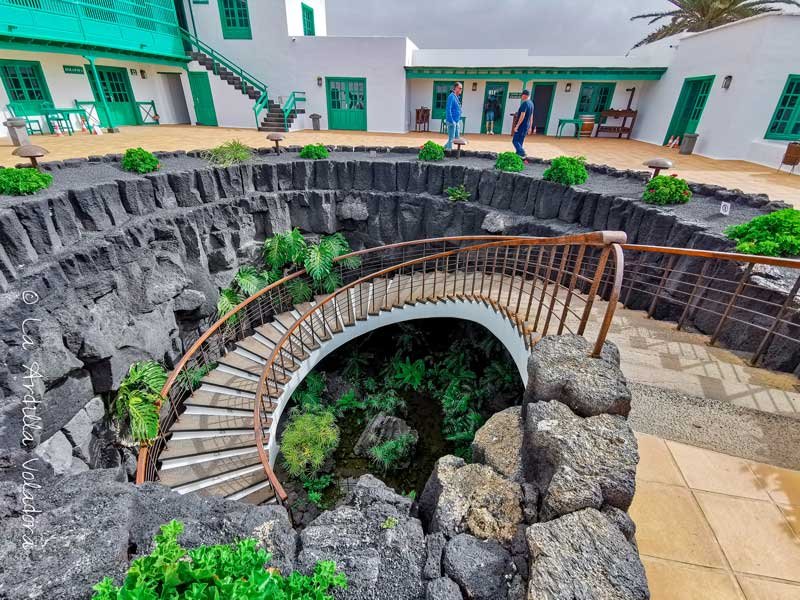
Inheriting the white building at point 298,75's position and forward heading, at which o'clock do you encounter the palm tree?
The palm tree is roughly at 9 o'clock from the white building.

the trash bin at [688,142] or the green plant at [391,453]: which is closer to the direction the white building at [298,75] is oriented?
the green plant

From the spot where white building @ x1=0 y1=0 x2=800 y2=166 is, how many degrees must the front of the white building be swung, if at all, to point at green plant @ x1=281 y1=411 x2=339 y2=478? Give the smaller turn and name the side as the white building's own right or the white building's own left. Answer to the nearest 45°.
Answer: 0° — it already faces it

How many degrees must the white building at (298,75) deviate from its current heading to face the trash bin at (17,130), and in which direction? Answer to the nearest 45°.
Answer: approximately 45° to its right

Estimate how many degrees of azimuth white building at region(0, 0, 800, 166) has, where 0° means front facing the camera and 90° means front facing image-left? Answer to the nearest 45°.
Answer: approximately 0°

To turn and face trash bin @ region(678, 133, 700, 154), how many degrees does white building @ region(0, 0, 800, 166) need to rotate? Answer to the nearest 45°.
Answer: approximately 90° to its left

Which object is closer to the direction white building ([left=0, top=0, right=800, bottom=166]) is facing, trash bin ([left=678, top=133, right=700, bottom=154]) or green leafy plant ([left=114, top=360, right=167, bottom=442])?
the green leafy plant

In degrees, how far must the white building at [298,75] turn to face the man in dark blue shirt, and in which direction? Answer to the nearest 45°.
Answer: approximately 45° to its left

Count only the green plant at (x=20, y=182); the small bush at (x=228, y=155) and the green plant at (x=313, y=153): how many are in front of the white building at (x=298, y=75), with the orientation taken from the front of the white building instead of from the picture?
3

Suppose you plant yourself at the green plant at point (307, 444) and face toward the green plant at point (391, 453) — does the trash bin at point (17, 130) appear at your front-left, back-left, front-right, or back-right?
back-left

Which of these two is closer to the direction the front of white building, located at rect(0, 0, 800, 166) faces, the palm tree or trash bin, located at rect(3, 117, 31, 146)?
the trash bin

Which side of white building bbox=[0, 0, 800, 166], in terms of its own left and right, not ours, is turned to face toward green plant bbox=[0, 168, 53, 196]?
front

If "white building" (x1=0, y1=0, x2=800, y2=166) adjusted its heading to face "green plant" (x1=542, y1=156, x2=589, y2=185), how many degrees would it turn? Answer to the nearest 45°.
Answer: approximately 45° to its left

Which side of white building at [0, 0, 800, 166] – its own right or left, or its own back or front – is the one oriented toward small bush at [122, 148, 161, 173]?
front

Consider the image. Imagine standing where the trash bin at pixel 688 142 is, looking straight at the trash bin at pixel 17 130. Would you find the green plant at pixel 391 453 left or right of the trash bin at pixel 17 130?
left
